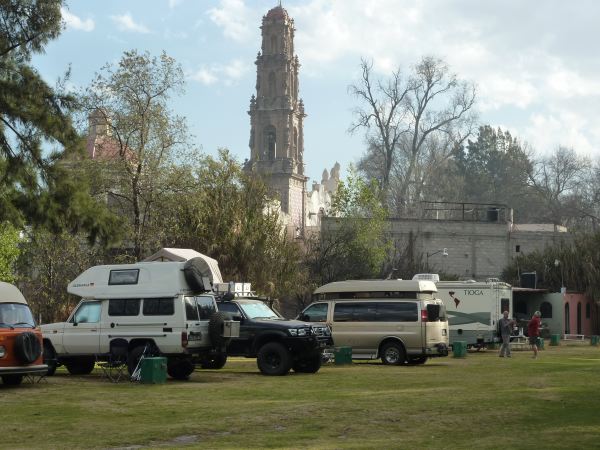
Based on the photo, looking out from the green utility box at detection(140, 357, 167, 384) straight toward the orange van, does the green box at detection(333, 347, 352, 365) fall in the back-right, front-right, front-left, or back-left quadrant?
back-right

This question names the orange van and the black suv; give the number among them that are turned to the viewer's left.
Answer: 0

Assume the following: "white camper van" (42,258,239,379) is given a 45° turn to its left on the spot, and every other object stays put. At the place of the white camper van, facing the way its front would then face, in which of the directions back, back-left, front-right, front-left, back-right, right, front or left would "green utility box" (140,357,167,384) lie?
left

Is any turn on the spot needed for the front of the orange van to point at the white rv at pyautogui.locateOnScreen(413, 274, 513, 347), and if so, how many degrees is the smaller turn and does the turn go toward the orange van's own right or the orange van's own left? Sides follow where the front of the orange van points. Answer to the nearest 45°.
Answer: approximately 90° to the orange van's own left

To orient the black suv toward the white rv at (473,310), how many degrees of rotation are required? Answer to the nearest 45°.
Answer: approximately 90° to its left

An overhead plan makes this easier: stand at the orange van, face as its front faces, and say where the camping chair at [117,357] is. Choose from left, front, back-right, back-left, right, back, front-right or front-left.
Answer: left

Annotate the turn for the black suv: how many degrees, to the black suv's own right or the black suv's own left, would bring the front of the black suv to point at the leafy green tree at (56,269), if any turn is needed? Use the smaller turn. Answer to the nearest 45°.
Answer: approximately 180°
